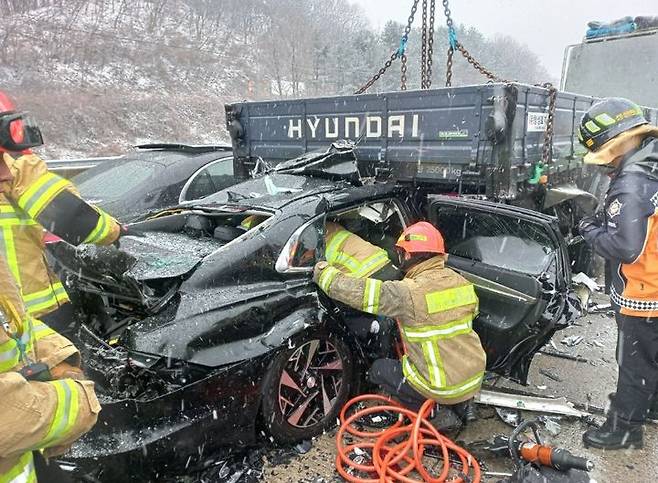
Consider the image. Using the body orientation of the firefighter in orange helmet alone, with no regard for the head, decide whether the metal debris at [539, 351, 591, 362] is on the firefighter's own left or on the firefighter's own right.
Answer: on the firefighter's own right

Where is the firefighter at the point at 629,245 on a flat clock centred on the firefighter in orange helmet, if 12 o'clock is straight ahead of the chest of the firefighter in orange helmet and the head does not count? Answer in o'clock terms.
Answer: The firefighter is roughly at 4 o'clock from the firefighter in orange helmet.

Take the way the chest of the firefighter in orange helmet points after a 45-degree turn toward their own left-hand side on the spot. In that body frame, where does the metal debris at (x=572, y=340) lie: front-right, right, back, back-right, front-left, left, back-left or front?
back-right

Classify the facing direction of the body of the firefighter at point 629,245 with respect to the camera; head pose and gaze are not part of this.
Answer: to the viewer's left

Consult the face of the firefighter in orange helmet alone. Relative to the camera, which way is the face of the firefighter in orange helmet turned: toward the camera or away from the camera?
away from the camera

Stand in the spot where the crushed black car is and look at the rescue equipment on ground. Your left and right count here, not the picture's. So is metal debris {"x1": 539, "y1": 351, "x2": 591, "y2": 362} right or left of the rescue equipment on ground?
left

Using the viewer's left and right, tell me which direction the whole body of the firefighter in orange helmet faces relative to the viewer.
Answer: facing away from the viewer and to the left of the viewer

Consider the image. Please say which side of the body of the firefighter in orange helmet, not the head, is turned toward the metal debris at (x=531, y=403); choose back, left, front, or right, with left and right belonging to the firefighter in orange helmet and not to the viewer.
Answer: right

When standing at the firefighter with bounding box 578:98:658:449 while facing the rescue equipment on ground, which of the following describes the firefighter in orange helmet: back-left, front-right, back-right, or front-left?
front-right

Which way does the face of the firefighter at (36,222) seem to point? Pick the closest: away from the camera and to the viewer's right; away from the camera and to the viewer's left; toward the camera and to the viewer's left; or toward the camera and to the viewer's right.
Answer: away from the camera and to the viewer's right
